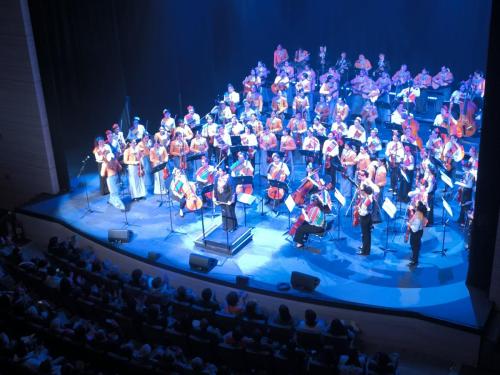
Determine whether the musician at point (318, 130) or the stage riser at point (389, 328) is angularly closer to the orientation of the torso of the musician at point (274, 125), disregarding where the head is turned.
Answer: the stage riser

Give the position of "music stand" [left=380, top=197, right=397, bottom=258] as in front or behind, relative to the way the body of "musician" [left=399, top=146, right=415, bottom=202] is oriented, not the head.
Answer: in front

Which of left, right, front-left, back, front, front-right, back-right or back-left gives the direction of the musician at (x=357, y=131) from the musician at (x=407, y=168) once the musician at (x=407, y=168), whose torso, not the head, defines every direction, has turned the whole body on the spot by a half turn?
left

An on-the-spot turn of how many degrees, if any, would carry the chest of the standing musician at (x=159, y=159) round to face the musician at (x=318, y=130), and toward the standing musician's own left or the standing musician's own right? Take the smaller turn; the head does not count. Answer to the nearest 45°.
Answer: approximately 90° to the standing musician's own left

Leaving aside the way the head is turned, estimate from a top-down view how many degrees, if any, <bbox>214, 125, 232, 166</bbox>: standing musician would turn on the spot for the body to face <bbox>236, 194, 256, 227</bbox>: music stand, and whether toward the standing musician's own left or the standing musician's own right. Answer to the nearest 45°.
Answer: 0° — they already face it

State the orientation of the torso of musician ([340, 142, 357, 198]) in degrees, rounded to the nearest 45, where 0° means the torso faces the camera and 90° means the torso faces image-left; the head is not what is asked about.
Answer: approximately 45°

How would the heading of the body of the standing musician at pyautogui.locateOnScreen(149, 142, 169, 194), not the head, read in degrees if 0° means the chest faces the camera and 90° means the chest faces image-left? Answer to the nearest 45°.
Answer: approximately 0°

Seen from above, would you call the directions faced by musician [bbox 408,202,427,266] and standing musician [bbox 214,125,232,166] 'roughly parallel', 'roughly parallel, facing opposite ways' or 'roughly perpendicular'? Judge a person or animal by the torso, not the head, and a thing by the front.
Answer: roughly perpendicular

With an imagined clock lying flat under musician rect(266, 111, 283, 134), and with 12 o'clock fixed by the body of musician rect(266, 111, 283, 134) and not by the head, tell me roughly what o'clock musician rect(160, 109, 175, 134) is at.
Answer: musician rect(160, 109, 175, 134) is roughly at 3 o'clock from musician rect(266, 111, 283, 134).

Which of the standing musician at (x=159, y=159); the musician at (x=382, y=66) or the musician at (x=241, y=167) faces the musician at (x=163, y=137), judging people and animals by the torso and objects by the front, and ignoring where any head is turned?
the musician at (x=382, y=66)
